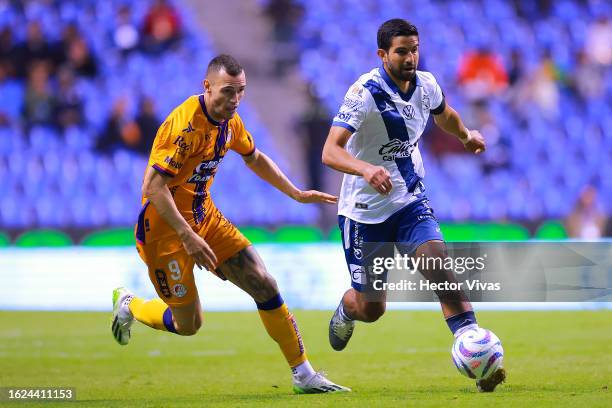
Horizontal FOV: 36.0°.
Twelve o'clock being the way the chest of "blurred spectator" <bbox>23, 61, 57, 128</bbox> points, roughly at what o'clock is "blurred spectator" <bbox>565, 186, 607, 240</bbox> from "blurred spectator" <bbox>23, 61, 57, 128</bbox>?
"blurred spectator" <bbox>565, 186, 607, 240</bbox> is roughly at 10 o'clock from "blurred spectator" <bbox>23, 61, 57, 128</bbox>.

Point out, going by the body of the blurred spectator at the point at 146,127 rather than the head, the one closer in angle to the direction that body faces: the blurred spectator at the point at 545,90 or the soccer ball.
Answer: the soccer ball

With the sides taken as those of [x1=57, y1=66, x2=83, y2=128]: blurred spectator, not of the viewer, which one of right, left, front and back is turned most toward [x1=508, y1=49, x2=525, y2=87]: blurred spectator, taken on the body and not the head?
left

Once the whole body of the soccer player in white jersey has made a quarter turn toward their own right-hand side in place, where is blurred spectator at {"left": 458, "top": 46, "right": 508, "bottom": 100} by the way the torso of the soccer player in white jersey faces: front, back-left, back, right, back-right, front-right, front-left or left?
back-right

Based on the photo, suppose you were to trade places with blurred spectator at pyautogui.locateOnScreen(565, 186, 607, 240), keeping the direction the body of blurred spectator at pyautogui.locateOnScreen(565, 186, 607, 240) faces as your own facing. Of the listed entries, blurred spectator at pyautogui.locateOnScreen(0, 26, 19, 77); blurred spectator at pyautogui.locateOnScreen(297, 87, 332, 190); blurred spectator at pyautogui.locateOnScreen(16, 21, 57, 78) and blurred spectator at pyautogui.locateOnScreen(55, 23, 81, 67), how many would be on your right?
4

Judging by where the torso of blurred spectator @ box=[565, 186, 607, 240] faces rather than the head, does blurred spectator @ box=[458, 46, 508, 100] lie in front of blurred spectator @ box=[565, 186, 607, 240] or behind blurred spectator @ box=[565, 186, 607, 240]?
behind

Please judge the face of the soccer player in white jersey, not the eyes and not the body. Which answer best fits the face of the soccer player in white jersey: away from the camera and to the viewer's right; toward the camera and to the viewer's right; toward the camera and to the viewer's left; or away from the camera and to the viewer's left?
toward the camera and to the viewer's right

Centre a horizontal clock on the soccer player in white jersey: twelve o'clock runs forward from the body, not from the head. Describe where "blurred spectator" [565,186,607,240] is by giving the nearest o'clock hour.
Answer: The blurred spectator is roughly at 8 o'clock from the soccer player in white jersey.

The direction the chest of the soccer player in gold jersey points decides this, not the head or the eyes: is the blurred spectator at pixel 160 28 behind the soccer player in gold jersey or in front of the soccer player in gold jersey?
behind

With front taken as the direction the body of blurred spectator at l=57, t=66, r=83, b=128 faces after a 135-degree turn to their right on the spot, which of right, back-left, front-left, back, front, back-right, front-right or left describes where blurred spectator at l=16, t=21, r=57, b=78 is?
front

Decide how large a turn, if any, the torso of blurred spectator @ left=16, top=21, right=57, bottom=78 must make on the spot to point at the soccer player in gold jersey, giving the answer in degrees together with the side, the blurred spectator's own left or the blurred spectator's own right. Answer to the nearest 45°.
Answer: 0° — they already face them

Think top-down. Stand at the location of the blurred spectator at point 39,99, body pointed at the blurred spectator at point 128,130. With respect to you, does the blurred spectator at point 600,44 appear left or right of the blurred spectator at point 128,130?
left

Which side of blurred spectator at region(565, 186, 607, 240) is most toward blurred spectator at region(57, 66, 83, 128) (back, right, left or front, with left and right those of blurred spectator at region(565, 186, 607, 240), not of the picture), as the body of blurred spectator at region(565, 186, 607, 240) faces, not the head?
right
